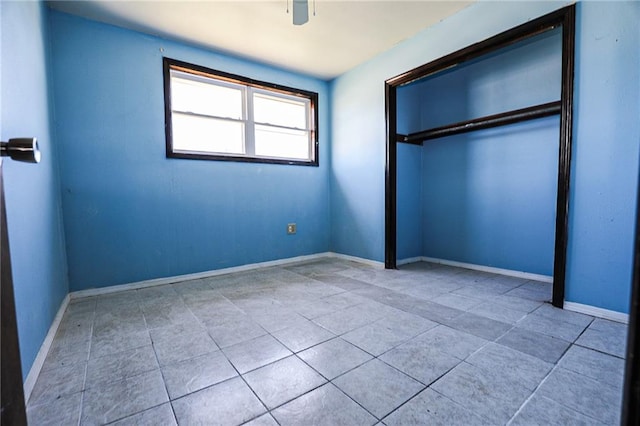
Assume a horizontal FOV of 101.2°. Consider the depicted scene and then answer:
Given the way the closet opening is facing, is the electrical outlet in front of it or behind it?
in front

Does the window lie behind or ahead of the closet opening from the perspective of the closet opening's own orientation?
ahead

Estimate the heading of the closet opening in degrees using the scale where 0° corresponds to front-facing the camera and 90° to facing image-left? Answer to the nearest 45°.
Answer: approximately 45°
